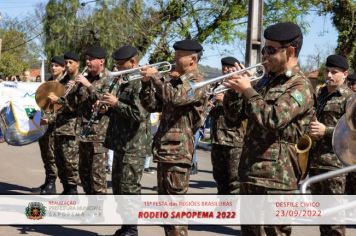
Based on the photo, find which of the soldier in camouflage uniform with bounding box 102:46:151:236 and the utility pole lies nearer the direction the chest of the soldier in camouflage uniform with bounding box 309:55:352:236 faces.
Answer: the soldier in camouflage uniform

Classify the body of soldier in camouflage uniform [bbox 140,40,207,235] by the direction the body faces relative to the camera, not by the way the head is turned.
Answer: to the viewer's left

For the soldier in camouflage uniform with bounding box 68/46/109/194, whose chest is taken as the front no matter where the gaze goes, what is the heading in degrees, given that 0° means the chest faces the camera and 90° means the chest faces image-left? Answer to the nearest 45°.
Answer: approximately 45°

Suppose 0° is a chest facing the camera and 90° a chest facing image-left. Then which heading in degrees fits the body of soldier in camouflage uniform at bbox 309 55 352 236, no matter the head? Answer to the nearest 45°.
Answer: approximately 45°

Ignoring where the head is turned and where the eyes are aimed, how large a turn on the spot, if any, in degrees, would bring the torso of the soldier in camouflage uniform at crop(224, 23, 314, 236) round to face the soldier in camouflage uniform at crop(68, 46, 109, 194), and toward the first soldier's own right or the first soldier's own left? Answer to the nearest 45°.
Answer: approximately 90° to the first soldier's own right

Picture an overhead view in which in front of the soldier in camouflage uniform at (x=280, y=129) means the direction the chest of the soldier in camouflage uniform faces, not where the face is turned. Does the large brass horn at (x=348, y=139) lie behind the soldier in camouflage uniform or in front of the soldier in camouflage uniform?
behind

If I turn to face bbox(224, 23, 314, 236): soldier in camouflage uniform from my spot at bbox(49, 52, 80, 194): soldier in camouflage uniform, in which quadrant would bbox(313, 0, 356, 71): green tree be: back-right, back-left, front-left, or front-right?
back-left

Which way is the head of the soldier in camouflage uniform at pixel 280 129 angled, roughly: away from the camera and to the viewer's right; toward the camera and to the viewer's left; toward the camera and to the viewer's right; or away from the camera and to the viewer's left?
toward the camera and to the viewer's left

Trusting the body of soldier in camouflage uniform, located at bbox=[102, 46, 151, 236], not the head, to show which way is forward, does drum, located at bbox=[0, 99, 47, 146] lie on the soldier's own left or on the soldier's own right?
on the soldier's own right

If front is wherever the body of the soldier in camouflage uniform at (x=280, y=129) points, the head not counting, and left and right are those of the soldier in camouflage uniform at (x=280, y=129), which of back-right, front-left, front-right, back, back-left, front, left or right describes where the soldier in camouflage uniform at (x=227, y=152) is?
back-right

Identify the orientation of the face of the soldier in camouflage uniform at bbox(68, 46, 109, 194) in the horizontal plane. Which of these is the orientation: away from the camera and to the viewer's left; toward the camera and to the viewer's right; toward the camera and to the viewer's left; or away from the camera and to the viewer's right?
toward the camera and to the viewer's left

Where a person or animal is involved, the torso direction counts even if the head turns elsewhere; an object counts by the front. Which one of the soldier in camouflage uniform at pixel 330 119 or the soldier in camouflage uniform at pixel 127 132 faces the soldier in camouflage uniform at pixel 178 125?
the soldier in camouflage uniform at pixel 330 119

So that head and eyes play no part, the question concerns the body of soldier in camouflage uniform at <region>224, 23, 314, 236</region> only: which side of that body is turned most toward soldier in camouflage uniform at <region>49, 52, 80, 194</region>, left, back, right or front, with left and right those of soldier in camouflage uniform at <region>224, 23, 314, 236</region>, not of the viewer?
right

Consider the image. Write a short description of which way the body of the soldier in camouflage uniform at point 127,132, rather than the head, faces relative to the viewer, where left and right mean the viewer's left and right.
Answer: facing to the left of the viewer

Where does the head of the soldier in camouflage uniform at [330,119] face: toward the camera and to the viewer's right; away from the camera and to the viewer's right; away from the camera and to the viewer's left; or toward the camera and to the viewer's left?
toward the camera and to the viewer's left
